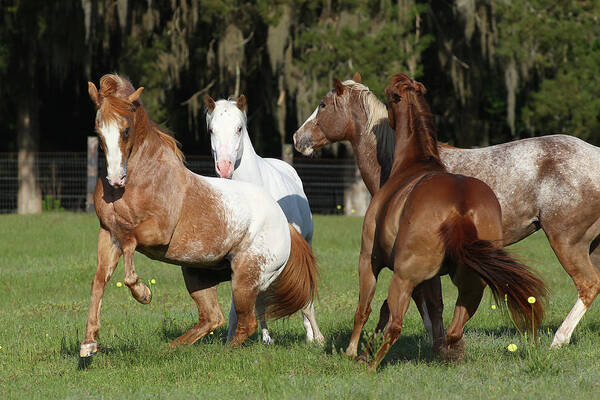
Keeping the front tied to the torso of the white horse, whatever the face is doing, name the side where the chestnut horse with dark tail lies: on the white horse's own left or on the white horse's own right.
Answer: on the white horse's own left

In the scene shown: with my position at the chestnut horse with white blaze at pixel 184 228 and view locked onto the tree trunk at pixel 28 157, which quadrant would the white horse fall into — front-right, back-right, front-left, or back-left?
front-right

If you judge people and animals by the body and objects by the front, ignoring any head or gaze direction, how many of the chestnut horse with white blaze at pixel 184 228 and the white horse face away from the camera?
0

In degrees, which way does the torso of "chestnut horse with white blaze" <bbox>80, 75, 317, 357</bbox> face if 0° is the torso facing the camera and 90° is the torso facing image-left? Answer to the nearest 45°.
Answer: approximately 45°

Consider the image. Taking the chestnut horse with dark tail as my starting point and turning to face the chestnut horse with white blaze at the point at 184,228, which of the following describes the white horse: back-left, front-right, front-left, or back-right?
front-right

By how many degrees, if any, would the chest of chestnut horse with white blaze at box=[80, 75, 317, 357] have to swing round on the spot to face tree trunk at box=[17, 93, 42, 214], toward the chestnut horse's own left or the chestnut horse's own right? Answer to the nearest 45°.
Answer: approximately 135° to the chestnut horse's own right

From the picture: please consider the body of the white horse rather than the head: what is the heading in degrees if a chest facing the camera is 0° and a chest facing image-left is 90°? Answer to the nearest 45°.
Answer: approximately 45°

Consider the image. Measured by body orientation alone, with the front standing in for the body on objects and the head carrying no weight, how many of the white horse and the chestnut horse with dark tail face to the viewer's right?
0

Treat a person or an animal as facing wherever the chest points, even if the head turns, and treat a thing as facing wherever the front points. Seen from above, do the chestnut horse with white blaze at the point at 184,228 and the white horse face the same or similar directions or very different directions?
same or similar directions

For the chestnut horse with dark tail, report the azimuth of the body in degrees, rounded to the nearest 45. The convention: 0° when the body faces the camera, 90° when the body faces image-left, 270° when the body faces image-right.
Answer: approximately 135°

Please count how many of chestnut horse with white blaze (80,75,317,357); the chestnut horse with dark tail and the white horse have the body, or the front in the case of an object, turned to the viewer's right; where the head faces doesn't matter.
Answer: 0

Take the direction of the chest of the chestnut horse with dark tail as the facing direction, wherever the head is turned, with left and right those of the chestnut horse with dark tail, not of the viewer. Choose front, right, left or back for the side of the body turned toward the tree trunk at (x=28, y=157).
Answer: front

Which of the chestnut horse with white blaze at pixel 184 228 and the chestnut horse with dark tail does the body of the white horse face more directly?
the chestnut horse with white blaze

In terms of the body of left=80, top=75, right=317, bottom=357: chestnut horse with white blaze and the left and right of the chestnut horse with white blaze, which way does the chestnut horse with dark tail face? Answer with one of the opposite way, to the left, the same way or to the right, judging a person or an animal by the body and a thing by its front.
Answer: to the right
